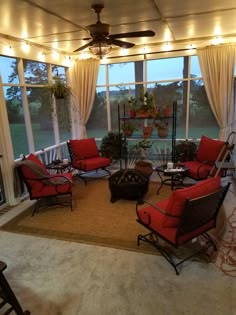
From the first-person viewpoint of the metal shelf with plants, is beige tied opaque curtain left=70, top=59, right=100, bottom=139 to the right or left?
on its right

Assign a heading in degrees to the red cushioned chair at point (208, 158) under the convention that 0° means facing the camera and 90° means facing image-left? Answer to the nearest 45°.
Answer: approximately 45°

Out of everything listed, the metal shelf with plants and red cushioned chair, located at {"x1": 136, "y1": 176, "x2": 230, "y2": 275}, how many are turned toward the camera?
1

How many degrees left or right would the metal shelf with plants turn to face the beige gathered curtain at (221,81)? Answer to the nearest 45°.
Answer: approximately 90° to its left

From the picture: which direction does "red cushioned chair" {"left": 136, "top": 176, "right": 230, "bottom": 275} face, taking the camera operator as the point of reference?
facing away from the viewer and to the left of the viewer

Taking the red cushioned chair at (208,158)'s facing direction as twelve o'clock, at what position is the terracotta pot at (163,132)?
The terracotta pot is roughly at 2 o'clock from the red cushioned chair.

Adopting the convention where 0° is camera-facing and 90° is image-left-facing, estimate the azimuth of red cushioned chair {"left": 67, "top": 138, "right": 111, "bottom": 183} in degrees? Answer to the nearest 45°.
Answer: approximately 315°

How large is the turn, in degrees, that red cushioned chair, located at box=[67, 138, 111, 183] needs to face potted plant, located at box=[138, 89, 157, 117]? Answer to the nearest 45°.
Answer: approximately 45° to its left
